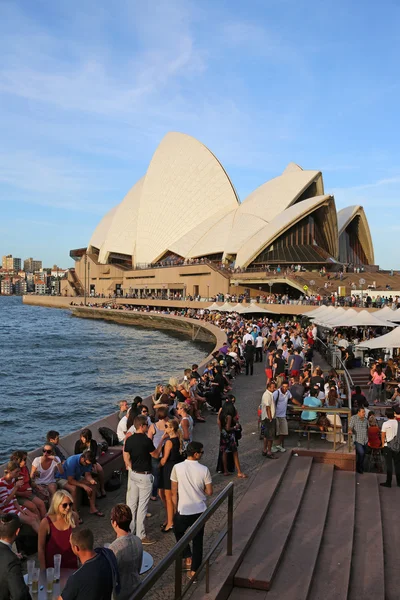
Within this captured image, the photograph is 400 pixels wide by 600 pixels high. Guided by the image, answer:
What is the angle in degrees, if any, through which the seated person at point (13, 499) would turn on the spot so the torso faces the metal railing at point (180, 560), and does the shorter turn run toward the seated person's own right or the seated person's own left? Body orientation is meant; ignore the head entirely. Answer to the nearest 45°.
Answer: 0° — they already face it

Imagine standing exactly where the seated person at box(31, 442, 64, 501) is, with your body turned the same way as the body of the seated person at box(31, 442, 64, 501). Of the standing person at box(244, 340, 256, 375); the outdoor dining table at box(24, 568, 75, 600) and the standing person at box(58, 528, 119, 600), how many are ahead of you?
2

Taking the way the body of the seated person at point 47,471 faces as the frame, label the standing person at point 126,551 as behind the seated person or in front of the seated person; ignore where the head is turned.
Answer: in front

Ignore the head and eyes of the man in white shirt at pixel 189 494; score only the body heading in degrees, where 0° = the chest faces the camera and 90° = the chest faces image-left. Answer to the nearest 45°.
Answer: approximately 180°

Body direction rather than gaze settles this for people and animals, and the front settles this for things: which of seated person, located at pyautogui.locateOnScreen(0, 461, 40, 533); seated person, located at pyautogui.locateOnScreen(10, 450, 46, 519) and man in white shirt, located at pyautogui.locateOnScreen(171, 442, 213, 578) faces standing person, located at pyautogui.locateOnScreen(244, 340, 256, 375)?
the man in white shirt

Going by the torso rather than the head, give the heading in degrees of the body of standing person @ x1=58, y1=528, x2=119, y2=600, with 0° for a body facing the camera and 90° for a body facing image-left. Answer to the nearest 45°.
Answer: approximately 135°

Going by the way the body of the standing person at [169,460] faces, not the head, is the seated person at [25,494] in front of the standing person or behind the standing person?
in front

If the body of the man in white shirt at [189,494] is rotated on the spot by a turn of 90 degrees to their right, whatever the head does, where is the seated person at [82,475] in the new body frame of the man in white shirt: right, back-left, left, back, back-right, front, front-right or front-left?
back-left
